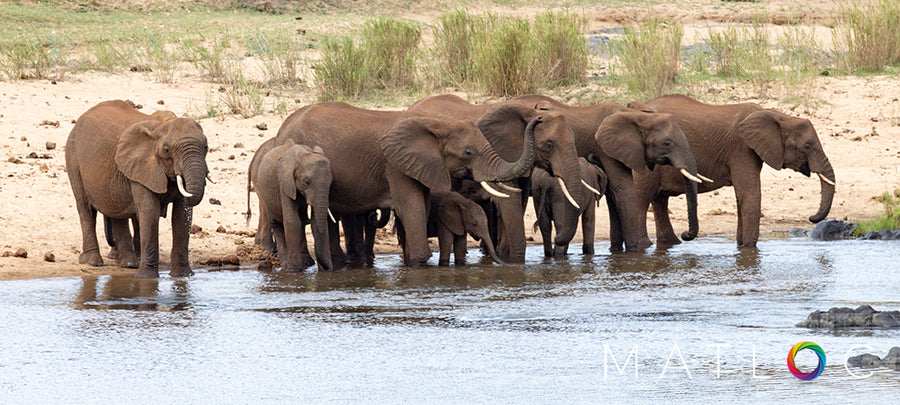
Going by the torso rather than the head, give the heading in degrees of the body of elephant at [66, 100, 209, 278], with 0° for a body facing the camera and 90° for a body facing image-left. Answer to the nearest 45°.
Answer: approximately 315°

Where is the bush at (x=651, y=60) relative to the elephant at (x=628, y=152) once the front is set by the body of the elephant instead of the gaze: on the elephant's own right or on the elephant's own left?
on the elephant's own left

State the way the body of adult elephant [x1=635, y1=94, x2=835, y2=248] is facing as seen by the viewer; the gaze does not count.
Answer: to the viewer's right

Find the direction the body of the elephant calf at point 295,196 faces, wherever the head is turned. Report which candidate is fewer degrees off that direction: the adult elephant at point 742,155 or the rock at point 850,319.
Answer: the rock

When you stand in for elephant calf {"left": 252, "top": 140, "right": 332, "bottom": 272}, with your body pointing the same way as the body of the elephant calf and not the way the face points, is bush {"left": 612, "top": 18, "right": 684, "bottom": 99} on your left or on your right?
on your left

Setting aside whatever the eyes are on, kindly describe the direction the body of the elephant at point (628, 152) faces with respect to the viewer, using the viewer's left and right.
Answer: facing to the right of the viewer

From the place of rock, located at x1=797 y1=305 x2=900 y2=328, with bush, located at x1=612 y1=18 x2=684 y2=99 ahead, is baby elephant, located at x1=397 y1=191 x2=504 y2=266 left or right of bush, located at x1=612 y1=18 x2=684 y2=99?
left

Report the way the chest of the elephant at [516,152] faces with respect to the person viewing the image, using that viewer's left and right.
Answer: facing to the right of the viewer

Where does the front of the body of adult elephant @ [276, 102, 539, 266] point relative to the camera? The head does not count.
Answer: to the viewer's right

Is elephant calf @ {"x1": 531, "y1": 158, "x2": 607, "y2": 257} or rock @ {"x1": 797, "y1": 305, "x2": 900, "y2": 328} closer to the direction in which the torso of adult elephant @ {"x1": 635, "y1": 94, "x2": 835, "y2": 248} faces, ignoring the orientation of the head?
the rock
